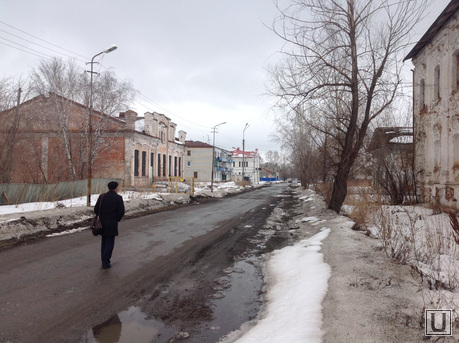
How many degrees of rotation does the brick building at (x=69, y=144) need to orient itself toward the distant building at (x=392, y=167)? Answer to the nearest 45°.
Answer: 0° — it already faces it

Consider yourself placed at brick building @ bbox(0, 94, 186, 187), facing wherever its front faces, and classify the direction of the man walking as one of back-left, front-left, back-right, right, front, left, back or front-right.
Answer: front-right

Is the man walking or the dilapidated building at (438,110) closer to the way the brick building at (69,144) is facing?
the dilapidated building

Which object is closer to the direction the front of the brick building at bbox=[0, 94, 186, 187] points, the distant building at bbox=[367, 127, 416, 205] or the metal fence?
the distant building

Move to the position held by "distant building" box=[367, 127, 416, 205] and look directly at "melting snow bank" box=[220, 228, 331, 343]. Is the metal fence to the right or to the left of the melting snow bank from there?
right

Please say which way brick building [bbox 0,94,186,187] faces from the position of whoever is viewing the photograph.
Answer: facing the viewer and to the right of the viewer

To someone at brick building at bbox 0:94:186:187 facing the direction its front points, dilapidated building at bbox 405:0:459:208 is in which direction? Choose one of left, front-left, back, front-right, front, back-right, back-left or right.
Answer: front

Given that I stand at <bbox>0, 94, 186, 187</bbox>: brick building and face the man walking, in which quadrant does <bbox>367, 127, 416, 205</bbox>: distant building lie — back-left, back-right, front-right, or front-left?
front-left

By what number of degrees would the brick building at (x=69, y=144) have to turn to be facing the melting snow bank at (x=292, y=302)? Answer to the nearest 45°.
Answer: approximately 45° to its right
